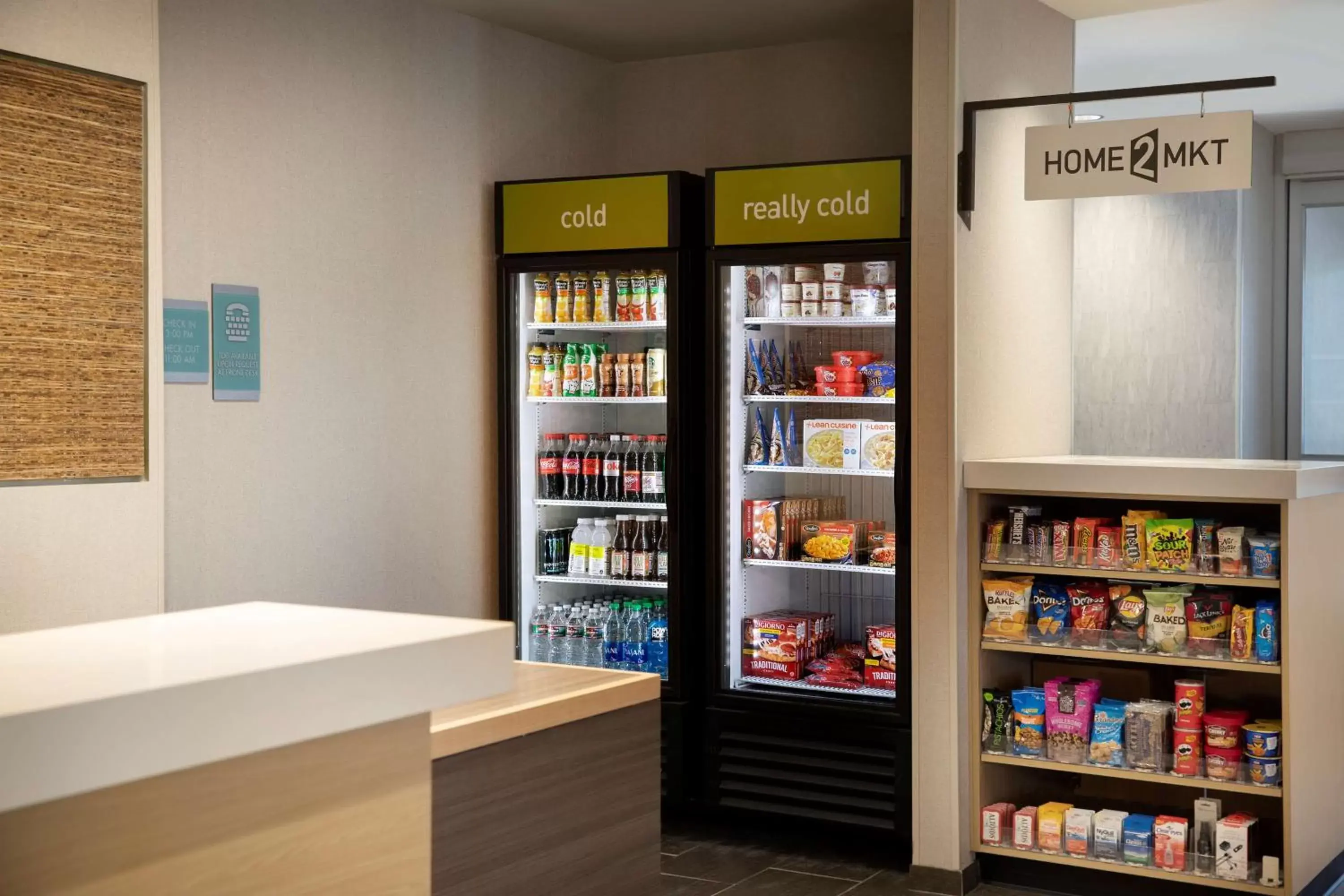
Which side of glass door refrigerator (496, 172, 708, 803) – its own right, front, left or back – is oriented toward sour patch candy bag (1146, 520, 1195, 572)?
left

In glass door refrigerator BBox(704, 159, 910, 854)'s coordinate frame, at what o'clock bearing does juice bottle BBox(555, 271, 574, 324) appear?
The juice bottle is roughly at 2 o'clock from the glass door refrigerator.

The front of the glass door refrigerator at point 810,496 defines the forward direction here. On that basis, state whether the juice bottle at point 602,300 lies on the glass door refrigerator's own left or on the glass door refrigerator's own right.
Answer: on the glass door refrigerator's own right

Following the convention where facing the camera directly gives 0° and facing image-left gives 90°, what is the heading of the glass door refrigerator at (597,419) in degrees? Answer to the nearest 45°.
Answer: approximately 45°

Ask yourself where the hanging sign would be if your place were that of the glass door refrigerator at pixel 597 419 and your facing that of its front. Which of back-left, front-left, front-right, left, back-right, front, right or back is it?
left

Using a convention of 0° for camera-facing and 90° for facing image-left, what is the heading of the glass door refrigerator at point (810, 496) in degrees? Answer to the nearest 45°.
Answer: approximately 45°

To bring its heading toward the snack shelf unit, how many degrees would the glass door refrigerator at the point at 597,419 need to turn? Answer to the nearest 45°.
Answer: approximately 90° to its left

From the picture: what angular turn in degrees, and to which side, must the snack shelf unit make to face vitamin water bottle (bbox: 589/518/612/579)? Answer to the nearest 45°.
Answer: approximately 45° to its right

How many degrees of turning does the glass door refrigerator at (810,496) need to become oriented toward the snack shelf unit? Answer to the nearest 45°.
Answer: approximately 135° to its left

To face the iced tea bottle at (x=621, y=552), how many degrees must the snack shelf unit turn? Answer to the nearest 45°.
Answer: approximately 45° to its right
